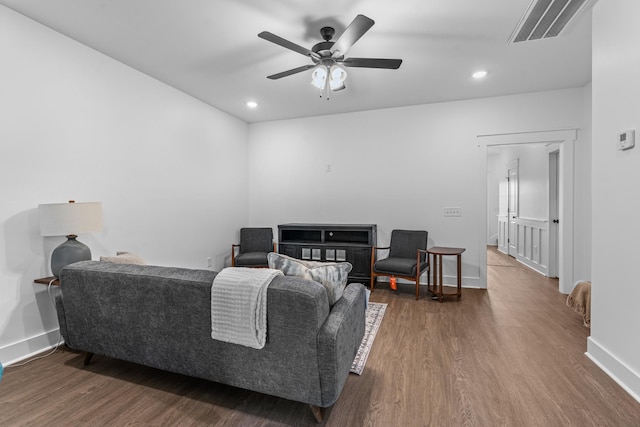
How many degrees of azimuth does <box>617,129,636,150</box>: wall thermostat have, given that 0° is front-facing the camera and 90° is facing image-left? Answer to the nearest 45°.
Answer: approximately 45°

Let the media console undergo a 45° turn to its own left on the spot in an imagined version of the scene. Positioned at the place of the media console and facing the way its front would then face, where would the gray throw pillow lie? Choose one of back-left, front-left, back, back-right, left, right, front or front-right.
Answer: front-right

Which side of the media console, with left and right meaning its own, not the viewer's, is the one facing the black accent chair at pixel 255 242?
right

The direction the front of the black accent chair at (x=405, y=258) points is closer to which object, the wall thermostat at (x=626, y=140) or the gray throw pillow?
the gray throw pillow

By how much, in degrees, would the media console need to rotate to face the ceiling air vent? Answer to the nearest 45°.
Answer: approximately 45° to its left

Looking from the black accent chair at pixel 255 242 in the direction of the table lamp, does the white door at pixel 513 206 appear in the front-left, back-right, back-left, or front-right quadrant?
back-left

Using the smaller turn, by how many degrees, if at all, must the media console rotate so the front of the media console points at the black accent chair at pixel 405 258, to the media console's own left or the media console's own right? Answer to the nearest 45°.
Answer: approximately 90° to the media console's own left

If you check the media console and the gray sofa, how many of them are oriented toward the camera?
1

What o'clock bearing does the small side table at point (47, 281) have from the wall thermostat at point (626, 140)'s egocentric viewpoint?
The small side table is roughly at 12 o'clock from the wall thermostat.

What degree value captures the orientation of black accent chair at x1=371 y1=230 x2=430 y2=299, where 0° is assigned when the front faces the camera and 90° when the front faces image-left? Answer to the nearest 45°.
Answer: approximately 45°

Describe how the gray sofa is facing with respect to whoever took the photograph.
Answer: facing away from the viewer and to the right of the viewer

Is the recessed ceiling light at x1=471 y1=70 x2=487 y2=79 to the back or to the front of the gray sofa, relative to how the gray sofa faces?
to the front
